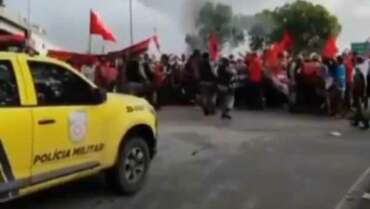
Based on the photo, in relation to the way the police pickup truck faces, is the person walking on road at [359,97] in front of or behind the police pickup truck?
in front

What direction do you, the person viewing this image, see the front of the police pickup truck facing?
facing away from the viewer and to the right of the viewer

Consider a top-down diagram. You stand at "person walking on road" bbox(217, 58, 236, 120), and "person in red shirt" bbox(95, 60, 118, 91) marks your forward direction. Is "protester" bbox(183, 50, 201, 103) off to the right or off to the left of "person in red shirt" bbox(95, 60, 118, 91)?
right

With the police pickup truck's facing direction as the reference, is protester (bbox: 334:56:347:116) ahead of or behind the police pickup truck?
ahead
